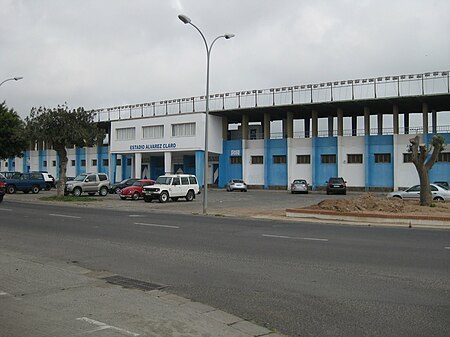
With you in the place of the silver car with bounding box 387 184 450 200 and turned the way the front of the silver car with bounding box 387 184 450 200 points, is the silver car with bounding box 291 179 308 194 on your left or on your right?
on your right

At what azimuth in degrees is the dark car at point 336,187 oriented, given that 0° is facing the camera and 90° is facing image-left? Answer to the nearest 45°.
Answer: approximately 180°

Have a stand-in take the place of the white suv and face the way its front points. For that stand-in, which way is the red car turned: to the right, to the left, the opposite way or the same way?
the same way

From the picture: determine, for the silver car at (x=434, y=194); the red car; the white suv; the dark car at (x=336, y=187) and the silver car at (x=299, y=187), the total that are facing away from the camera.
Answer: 2

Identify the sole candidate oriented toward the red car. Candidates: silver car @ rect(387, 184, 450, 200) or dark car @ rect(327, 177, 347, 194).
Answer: the silver car

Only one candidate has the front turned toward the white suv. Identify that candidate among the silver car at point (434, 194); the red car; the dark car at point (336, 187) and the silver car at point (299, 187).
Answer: the silver car at point (434, 194)

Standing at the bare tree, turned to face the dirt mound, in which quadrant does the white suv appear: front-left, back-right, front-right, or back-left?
front-right

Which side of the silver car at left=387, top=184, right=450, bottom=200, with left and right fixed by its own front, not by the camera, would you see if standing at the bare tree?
left

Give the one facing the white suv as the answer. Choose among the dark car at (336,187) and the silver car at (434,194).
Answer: the silver car

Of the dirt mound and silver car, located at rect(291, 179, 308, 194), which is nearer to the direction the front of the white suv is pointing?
the dirt mound

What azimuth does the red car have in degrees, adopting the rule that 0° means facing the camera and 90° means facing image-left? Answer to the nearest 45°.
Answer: approximately 45°

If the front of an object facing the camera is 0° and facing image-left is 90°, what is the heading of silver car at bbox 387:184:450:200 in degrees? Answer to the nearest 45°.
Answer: approximately 90°

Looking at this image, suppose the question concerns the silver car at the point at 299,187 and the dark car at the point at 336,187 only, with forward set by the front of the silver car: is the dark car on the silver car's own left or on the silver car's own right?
on the silver car's own right

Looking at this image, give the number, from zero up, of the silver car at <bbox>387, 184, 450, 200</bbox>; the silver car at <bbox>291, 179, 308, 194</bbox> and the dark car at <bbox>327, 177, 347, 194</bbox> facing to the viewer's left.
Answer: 1

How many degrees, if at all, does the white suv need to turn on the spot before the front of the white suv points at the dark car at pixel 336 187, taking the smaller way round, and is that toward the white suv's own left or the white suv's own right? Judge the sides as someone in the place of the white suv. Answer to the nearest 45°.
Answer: approximately 180°
